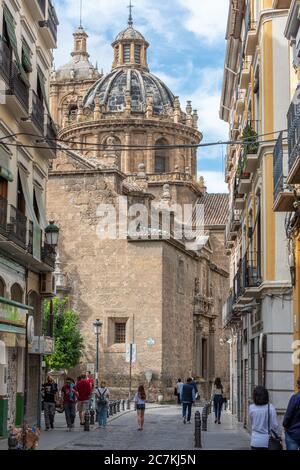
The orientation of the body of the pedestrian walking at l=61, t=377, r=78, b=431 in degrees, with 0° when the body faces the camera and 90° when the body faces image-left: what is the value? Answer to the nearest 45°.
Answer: approximately 0°

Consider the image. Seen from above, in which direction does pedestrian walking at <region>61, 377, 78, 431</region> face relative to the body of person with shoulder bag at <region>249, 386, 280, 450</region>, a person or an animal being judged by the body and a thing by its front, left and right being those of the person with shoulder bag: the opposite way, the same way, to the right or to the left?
the opposite way

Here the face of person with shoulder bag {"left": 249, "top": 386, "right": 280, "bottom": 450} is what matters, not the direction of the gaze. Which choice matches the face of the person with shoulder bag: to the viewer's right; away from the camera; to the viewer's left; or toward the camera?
away from the camera

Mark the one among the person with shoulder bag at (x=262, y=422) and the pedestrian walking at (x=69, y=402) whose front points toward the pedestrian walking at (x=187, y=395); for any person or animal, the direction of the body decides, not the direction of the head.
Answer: the person with shoulder bag

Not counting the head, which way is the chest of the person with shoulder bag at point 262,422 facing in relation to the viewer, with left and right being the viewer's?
facing away from the viewer

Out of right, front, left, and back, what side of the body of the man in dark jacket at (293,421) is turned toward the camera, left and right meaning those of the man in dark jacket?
back
